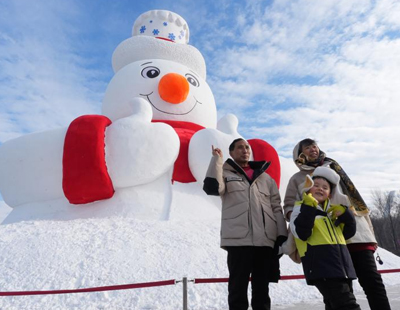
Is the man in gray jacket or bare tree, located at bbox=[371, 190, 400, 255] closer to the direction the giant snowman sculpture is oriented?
the man in gray jacket

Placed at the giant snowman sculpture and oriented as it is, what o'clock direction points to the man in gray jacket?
The man in gray jacket is roughly at 1 o'clock from the giant snowman sculpture.

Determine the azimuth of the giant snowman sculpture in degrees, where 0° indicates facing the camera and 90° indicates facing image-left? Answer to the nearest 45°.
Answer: approximately 315°

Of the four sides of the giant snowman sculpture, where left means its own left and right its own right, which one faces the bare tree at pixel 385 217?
left
